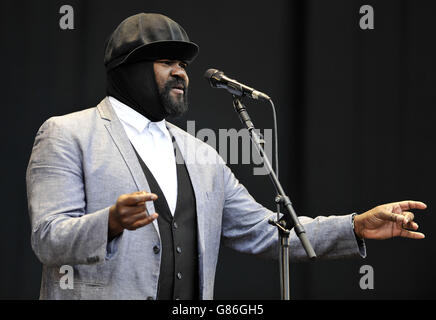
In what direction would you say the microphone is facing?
to the viewer's left
